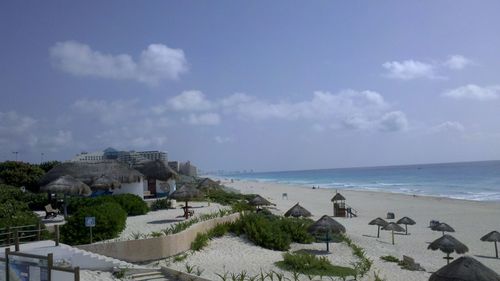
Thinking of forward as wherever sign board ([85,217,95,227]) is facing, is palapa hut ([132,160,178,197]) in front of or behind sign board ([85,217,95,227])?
behind

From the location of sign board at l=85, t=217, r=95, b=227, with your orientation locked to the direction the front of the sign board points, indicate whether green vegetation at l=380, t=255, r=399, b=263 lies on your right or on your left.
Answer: on your left

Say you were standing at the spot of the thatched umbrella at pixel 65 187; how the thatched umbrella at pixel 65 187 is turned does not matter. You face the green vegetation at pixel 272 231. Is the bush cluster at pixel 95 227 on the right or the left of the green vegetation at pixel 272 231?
right

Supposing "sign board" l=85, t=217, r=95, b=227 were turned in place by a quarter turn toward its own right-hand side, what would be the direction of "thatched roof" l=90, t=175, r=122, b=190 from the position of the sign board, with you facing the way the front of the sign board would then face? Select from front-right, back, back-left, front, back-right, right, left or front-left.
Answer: right

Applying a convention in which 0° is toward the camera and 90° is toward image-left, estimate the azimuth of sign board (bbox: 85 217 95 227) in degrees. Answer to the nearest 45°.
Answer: approximately 0°

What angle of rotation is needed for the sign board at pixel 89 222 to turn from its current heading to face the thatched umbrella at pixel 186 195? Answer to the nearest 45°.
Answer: approximately 135° to its left

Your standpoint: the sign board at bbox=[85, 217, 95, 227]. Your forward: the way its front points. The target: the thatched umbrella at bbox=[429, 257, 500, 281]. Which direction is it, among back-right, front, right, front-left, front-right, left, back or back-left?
front-left

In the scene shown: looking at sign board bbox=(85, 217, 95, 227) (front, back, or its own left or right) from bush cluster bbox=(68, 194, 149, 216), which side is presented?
back

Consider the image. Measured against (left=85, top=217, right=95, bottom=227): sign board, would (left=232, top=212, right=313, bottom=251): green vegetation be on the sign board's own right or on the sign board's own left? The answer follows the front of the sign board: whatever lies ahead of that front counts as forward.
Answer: on the sign board's own left

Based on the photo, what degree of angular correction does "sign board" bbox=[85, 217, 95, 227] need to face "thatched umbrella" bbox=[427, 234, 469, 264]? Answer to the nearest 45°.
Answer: approximately 90° to its left

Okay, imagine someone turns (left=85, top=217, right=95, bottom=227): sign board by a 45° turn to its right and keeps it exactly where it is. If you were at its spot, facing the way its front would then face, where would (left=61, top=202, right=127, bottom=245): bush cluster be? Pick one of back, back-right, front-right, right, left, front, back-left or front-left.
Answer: back-right
